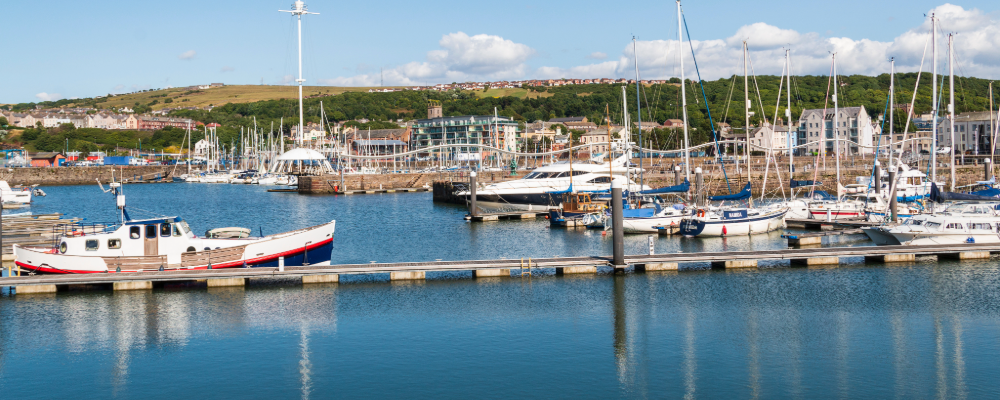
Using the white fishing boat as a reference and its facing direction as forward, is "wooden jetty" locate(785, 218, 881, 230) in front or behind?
in front

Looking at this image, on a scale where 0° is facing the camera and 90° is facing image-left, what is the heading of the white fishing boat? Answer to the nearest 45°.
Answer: approximately 270°

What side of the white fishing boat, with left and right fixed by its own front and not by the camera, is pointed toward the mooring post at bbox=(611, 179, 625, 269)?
front

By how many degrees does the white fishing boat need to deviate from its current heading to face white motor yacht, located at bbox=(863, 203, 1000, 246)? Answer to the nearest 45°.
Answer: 0° — it already faces it

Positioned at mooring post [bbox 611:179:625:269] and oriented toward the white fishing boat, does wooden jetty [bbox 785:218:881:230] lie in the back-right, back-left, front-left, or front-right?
back-right

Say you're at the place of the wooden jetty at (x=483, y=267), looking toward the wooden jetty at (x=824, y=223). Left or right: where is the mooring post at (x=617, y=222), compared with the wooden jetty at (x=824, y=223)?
right
